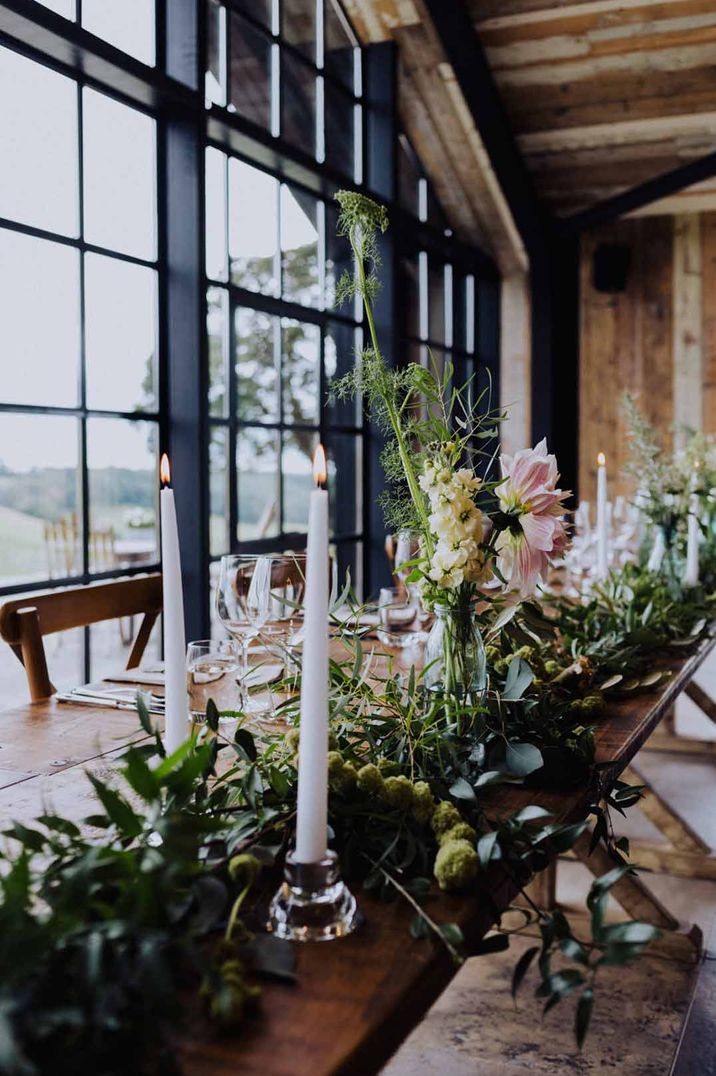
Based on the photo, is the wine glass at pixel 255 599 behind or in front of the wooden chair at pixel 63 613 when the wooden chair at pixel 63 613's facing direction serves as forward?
in front

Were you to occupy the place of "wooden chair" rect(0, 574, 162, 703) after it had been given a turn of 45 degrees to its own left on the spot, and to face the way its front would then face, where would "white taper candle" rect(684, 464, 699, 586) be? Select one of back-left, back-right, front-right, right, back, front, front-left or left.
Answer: front

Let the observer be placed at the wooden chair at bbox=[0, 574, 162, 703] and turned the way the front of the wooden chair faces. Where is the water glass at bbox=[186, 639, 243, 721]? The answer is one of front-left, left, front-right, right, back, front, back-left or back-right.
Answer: front-right

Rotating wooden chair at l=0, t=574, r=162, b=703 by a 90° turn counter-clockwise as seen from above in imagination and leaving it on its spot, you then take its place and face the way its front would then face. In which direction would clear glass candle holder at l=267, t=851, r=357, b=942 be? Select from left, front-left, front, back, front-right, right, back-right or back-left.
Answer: back-right

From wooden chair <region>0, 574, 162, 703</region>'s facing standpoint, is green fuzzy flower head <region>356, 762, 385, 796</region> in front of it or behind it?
in front

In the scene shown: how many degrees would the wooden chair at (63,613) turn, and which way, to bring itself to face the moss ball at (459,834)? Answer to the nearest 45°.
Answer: approximately 45° to its right

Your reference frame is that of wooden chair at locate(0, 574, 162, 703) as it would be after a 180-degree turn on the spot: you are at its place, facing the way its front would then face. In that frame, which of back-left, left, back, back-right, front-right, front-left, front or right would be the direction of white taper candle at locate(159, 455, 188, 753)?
back-left

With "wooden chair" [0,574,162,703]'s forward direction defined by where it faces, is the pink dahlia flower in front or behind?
in front
